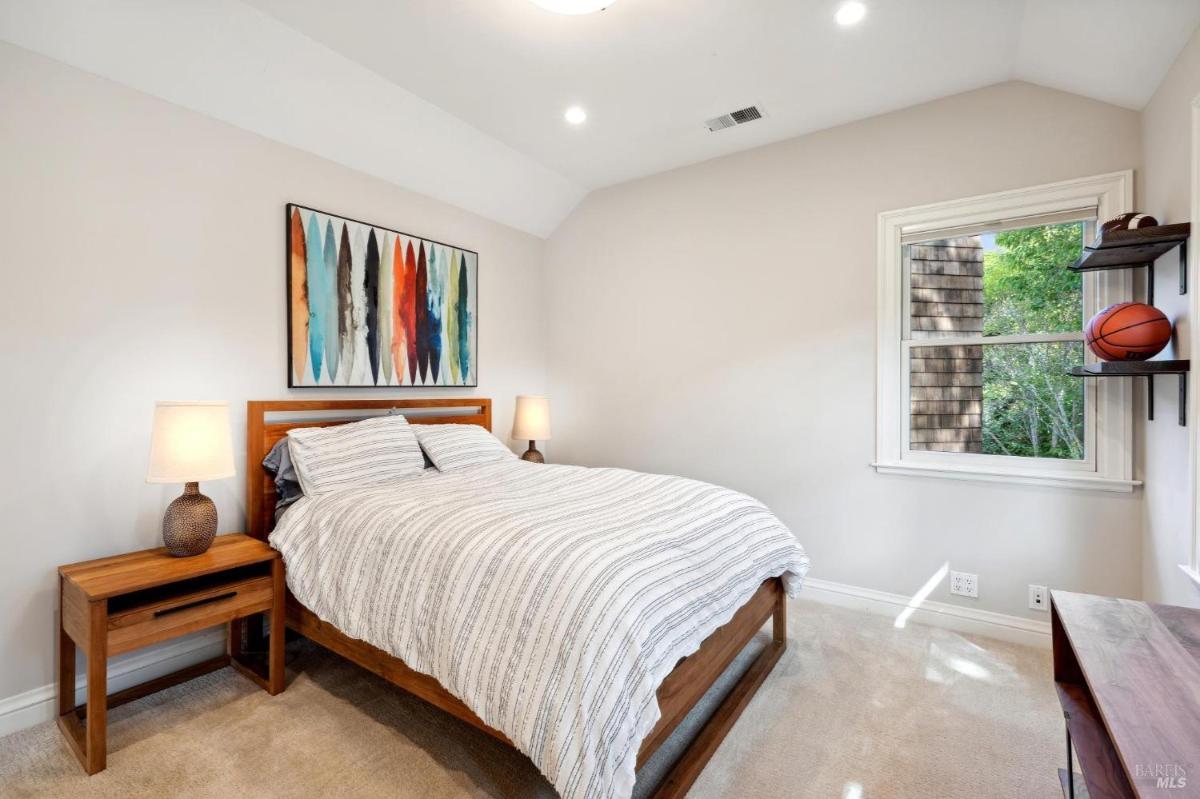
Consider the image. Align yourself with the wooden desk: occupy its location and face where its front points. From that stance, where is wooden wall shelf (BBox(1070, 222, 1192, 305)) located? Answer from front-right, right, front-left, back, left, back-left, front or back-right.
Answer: right

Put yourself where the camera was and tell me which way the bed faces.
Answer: facing the viewer and to the right of the viewer

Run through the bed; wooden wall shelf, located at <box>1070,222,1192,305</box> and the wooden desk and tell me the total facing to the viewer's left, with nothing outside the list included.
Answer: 2

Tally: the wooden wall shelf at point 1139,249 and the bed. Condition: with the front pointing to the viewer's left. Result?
1

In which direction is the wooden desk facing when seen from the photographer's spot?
facing to the left of the viewer

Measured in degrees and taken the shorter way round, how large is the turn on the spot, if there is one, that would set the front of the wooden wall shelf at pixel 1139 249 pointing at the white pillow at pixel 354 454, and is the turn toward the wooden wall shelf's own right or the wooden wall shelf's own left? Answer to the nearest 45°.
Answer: approximately 45° to the wooden wall shelf's own left

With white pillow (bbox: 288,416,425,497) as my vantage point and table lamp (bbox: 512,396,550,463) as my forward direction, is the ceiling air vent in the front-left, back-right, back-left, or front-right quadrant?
front-right

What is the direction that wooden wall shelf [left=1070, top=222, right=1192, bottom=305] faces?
to the viewer's left

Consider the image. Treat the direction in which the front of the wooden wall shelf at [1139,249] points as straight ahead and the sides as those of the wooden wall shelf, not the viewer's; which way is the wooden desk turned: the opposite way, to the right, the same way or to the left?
the same way

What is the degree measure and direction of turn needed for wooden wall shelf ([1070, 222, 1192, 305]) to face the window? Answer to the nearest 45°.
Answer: approximately 45° to its right

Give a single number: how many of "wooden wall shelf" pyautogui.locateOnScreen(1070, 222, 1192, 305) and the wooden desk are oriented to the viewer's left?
2

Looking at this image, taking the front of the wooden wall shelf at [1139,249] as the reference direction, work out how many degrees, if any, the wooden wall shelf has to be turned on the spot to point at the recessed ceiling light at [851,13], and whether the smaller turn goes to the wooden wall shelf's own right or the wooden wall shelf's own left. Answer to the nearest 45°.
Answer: approximately 45° to the wooden wall shelf's own left

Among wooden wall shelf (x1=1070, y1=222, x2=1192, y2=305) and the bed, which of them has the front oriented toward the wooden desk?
the bed

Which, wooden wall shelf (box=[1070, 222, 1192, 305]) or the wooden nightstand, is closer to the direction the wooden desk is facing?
the wooden nightstand
